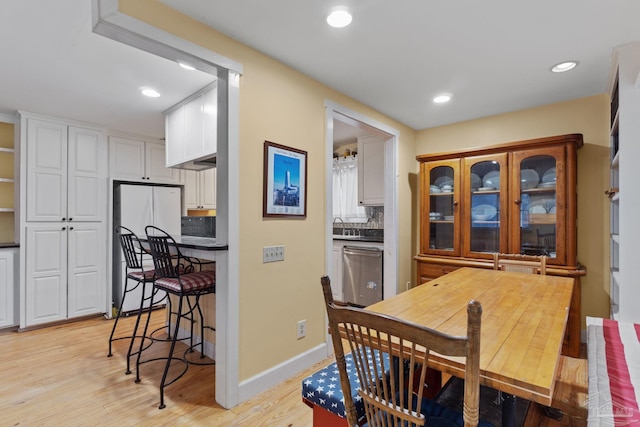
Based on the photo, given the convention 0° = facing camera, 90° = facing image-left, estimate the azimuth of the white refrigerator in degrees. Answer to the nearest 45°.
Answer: approximately 0°

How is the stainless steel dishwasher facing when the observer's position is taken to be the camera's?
facing the viewer and to the left of the viewer

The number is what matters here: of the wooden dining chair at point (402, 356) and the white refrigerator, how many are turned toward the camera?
1

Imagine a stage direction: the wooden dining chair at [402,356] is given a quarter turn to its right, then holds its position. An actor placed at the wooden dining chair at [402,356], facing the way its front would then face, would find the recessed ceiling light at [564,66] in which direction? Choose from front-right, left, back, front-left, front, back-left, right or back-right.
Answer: left

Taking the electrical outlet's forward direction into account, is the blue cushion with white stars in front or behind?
in front

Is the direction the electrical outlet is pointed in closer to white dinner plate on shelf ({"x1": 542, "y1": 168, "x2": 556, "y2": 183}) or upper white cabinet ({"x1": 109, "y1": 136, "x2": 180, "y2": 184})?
the white dinner plate on shelf

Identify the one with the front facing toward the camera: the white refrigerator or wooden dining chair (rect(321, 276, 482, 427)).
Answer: the white refrigerator

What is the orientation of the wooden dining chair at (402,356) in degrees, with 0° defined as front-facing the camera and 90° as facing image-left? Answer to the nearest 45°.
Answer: approximately 225°

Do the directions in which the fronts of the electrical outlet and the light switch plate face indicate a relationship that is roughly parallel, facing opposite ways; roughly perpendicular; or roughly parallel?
roughly parallel

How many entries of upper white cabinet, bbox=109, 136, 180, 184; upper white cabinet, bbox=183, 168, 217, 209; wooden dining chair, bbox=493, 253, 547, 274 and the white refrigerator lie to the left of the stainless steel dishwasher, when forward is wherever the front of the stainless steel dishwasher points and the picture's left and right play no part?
1

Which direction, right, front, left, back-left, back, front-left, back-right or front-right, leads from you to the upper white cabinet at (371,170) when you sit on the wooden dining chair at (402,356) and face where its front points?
front-left

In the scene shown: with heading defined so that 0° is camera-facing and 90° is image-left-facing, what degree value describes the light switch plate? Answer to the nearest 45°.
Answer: approximately 315°

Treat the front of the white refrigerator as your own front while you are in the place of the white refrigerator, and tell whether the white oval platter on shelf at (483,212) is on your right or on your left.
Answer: on your left
